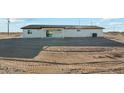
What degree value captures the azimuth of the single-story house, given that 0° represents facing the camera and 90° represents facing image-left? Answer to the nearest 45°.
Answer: approximately 0°
